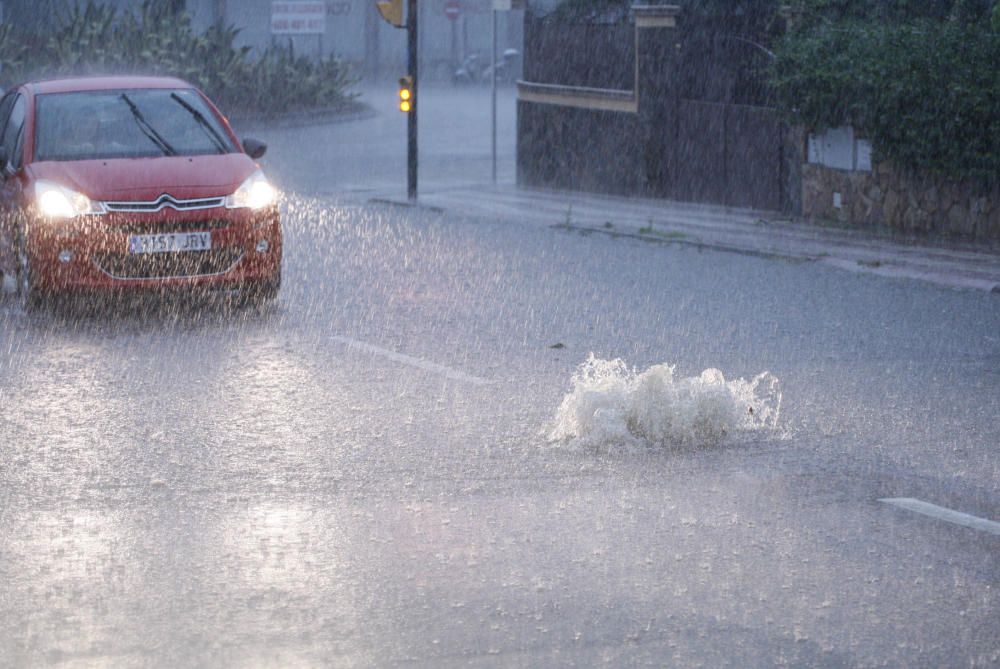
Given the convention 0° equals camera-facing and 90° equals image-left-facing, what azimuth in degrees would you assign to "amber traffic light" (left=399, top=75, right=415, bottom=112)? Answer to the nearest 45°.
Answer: approximately 0°

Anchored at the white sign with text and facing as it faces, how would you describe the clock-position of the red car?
The red car is roughly at 12 o'clock from the white sign with text.

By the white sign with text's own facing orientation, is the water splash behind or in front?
in front

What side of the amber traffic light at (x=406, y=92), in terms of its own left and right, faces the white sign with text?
back

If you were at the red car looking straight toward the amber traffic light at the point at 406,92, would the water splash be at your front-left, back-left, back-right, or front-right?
back-right

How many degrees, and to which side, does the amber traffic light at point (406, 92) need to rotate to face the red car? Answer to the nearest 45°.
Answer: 0° — it already faces it

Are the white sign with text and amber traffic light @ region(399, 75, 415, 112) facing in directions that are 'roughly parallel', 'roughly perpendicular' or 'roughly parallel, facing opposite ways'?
roughly parallel

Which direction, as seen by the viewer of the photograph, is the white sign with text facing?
facing the viewer

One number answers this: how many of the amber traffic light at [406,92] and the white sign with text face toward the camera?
2

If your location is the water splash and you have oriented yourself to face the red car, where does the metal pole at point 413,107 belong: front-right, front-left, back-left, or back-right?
front-right

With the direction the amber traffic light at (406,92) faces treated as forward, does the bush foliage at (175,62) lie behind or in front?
behind

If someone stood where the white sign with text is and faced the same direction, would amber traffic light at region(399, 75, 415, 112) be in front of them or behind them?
in front

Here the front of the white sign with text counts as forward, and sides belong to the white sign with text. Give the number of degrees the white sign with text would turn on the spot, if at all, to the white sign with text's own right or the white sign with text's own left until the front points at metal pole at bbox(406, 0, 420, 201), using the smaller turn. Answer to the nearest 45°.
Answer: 0° — it already faces it
